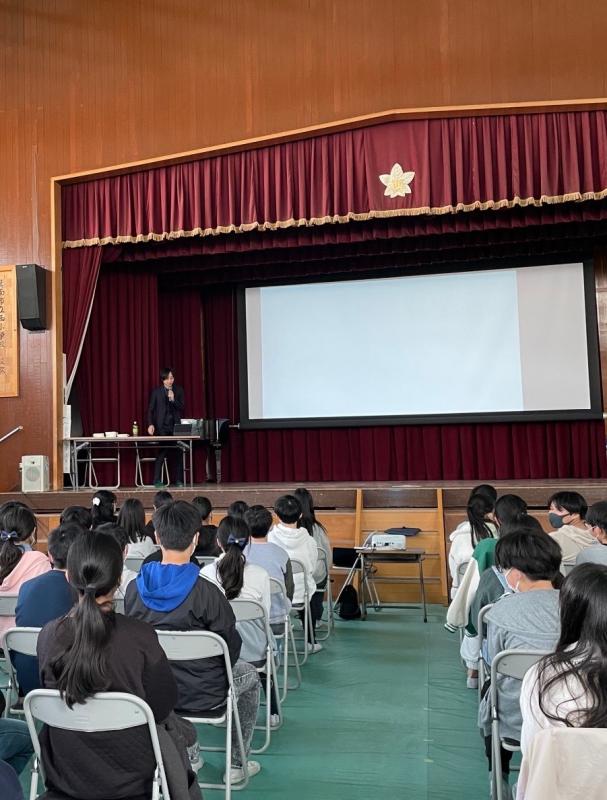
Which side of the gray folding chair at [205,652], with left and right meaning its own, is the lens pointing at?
back

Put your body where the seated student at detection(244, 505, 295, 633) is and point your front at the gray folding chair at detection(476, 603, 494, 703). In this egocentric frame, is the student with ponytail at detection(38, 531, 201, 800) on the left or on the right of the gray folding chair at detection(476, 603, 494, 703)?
right

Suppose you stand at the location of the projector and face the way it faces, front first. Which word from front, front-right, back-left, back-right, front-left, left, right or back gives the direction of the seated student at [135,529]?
back-left

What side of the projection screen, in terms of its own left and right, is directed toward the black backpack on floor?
front

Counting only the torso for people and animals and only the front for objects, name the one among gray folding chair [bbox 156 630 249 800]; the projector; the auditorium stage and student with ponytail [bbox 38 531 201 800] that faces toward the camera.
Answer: the auditorium stage

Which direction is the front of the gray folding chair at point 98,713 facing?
away from the camera

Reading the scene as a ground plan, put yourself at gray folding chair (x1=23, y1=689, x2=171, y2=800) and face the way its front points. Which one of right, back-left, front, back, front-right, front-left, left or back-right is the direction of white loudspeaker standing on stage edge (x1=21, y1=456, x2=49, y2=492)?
front

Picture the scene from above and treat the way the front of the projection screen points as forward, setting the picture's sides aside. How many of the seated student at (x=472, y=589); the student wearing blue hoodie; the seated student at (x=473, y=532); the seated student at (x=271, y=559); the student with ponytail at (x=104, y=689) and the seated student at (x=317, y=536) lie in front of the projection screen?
6

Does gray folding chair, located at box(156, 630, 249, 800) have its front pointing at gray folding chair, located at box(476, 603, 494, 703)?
no

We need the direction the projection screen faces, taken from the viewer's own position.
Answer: facing the viewer

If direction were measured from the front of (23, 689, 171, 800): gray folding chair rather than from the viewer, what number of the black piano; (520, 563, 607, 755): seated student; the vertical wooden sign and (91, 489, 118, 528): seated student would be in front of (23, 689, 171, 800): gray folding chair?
3

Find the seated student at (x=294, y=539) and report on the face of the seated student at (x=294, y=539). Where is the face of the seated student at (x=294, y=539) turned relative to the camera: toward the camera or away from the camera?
away from the camera

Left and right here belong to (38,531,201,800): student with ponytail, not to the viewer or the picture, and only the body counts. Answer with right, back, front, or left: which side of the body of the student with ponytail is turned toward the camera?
back

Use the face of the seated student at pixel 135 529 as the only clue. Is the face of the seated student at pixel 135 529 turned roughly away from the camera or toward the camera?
away from the camera

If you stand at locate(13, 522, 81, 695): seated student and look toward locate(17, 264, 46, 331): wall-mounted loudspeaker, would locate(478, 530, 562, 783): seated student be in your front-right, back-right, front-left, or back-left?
back-right

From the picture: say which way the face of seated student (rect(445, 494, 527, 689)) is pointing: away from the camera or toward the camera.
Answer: away from the camera

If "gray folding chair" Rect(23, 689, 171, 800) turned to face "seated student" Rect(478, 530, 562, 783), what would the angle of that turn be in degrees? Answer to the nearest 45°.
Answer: approximately 90° to its right

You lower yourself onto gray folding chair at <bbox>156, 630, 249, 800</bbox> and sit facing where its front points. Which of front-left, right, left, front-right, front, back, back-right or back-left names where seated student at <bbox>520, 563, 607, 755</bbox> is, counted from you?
back-right

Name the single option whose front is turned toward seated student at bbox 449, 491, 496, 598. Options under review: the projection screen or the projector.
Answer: the projection screen

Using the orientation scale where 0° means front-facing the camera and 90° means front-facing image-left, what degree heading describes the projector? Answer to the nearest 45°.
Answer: approximately 180°

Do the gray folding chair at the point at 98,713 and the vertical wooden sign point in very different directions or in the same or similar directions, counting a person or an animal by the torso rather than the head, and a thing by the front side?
very different directions

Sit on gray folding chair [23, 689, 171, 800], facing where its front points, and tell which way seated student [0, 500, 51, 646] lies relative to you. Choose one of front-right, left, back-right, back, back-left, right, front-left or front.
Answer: front

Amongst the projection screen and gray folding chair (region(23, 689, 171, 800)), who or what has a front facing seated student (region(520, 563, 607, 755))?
the projection screen
